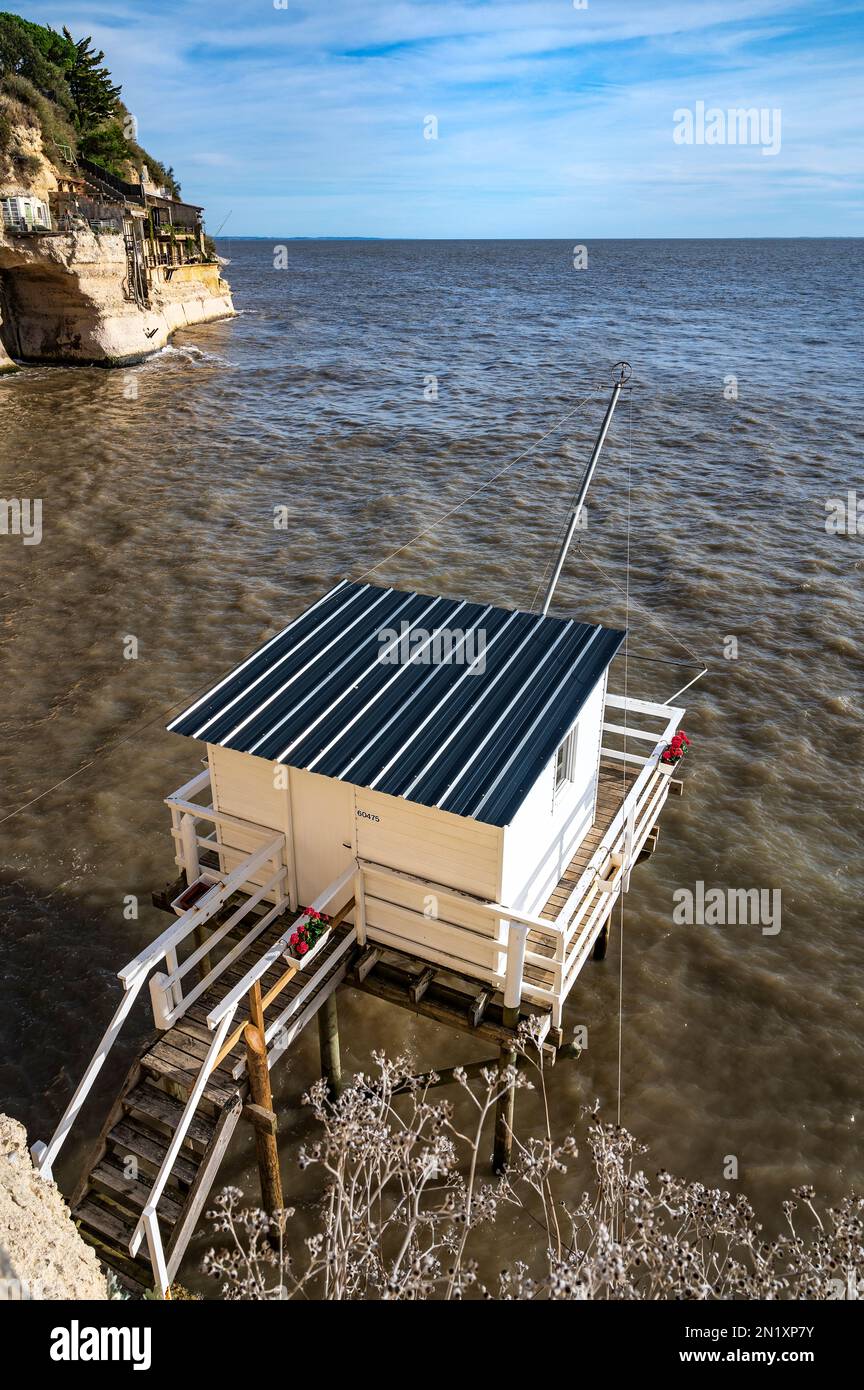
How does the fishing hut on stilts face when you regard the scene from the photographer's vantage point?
facing the viewer and to the left of the viewer
